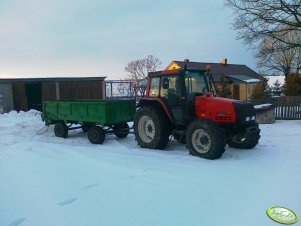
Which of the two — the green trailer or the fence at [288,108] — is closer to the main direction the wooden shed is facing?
the green trailer

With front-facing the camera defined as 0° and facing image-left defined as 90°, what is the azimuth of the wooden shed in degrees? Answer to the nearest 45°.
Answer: approximately 0°

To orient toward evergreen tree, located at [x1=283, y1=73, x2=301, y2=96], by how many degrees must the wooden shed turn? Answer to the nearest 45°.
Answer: approximately 90° to its left

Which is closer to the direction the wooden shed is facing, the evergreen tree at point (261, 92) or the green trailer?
the green trailer

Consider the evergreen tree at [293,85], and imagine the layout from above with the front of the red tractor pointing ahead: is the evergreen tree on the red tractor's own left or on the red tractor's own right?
on the red tractor's own left

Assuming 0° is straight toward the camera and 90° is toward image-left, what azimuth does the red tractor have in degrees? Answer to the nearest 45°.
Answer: approximately 315°

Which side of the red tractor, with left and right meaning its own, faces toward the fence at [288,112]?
left

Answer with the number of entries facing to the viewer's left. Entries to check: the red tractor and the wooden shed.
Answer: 0

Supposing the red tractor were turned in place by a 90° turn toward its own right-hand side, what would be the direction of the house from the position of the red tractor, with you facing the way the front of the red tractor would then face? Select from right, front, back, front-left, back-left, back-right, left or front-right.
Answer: back-right

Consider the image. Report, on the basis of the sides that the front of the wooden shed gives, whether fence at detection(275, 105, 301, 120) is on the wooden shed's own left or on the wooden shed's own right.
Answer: on the wooden shed's own left

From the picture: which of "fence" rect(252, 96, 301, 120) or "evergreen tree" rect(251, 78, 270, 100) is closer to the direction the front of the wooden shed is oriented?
the fence

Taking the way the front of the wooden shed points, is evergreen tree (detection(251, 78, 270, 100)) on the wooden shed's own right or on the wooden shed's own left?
on the wooden shed's own left
